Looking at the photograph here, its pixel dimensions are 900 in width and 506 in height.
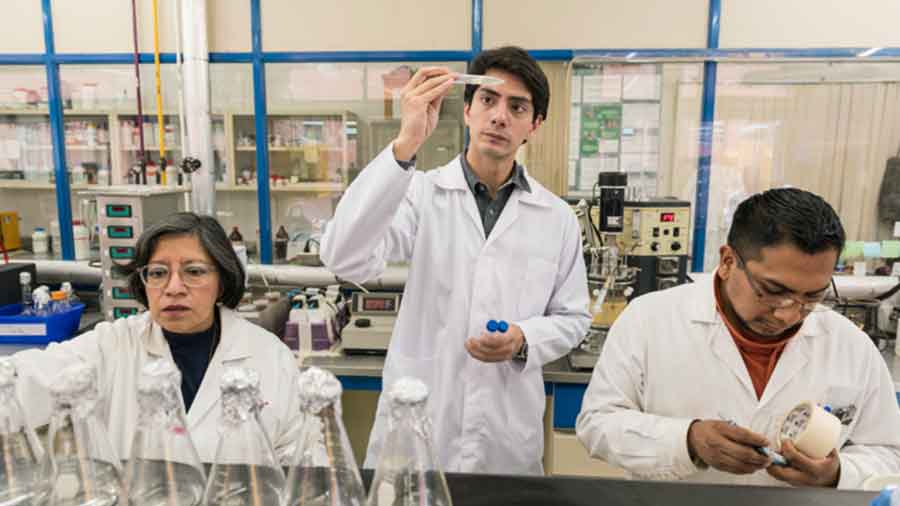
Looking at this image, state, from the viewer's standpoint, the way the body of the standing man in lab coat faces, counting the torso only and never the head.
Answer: toward the camera

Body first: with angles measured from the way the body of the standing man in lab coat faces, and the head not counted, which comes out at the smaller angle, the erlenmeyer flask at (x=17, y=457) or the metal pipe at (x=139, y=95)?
the erlenmeyer flask

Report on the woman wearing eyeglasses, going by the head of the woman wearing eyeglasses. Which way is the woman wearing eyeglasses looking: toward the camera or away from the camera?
toward the camera

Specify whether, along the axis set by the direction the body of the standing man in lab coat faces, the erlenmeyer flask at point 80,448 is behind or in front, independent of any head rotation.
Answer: in front

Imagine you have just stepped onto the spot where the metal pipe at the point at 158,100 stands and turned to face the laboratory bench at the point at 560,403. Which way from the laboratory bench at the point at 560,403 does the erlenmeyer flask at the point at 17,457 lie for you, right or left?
right

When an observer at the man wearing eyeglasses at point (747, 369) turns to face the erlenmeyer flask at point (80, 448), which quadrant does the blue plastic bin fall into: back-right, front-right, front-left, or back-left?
front-right

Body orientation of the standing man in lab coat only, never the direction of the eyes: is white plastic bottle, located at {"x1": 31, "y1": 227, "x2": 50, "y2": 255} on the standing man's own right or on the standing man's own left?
on the standing man's own right

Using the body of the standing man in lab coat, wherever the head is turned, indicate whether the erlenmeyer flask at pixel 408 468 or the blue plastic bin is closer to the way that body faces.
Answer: the erlenmeyer flask

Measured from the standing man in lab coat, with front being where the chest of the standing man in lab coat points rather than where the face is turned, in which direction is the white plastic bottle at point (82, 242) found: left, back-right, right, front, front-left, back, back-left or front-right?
back-right

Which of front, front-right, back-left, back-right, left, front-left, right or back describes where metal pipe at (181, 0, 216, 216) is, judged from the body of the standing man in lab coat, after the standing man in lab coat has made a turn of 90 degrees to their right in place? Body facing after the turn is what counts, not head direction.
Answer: front-right

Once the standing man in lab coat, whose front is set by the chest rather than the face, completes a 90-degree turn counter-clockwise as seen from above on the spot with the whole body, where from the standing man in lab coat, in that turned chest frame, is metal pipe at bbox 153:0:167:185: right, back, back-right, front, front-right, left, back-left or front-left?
back-left

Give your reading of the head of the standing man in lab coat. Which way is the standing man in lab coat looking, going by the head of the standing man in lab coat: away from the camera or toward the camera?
toward the camera

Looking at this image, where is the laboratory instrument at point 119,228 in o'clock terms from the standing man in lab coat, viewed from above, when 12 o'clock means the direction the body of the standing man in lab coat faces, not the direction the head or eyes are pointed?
The laboratory instrument is roughly at 4 o'clock from the standing man in lab coat.
